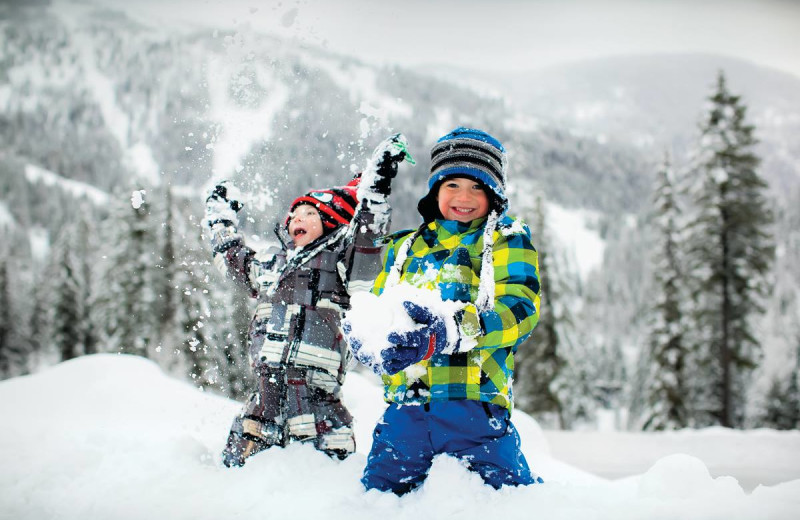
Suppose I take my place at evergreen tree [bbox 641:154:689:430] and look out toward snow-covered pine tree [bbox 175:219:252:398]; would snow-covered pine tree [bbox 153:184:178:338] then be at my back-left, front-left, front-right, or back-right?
front-right

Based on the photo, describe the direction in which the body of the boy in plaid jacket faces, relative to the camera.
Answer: toward the camera

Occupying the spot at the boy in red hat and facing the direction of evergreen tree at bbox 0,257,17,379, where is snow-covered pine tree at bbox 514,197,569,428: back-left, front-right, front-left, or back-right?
front-right

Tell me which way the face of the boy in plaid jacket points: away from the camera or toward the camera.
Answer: toward the camera

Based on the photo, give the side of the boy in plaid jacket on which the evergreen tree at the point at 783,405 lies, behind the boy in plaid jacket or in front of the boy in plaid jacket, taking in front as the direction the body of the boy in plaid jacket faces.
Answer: behind
